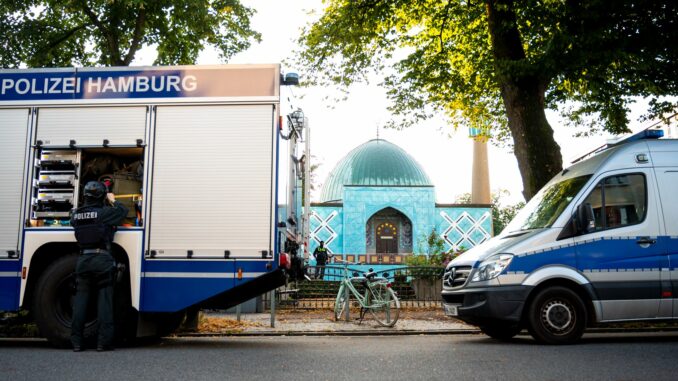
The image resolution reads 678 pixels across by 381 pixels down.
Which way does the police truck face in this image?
to the viewer's left

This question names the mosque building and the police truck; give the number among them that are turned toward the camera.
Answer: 1

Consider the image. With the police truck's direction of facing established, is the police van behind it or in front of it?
behind

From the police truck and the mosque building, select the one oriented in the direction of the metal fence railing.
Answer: the mosque building

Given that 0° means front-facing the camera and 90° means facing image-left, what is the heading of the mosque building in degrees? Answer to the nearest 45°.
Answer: approximately 0°

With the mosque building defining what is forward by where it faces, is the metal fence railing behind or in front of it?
in front

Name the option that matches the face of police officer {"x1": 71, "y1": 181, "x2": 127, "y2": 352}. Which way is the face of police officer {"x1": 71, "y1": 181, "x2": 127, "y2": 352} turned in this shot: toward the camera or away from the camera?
away from the camera

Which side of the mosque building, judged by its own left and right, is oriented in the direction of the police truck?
front

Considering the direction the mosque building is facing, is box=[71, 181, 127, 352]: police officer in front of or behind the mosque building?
in front

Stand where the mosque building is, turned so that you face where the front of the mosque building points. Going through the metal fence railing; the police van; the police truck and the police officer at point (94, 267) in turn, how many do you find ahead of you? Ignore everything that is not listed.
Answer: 4

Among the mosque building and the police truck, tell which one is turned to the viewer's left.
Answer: the police truck
